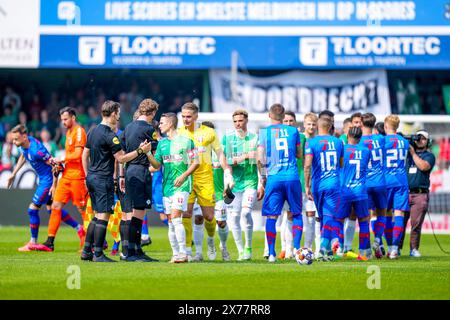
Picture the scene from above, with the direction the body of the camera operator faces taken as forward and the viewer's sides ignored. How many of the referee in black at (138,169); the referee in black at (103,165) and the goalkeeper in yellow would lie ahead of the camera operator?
3

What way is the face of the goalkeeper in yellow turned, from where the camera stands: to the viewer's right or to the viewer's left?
to the viewer's left

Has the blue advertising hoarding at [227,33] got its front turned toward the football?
yes

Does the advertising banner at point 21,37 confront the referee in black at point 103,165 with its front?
yes
